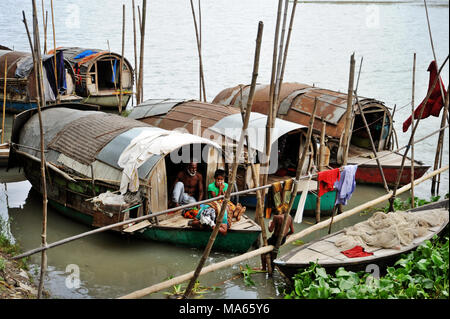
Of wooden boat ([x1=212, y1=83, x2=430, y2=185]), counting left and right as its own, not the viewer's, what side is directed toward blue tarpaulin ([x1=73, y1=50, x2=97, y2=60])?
back

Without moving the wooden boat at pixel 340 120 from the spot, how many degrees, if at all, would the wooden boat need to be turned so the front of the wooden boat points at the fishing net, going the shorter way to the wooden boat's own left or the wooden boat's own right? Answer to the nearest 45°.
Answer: approximately 45° to the wooden boat's own right

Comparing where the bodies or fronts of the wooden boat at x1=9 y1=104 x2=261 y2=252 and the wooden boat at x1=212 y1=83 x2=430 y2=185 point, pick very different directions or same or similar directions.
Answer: same or similar directions

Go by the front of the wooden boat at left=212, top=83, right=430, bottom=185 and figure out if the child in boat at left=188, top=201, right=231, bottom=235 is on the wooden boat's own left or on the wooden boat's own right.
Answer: on the wooden boat's own right

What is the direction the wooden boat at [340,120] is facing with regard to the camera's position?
facing the viewer and to the right of the viewer

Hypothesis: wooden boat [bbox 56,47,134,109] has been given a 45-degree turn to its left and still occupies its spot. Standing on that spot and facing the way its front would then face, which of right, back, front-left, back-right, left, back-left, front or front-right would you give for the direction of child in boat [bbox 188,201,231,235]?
right

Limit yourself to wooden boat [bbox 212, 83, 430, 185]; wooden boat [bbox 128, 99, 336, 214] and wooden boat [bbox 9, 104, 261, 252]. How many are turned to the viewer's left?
0

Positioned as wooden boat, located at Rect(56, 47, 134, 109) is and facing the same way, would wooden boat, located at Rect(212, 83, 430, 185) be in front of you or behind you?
in front
